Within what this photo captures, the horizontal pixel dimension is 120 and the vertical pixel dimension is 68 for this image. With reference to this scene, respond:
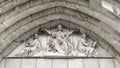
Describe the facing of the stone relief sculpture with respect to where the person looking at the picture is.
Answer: facing the viewer
